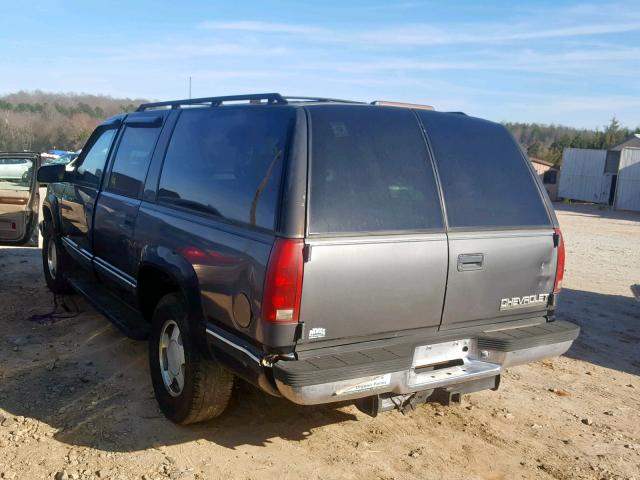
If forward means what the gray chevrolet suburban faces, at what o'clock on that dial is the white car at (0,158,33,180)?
The white car is roughly at 12 o'clock from the gray chevrolet suburban.

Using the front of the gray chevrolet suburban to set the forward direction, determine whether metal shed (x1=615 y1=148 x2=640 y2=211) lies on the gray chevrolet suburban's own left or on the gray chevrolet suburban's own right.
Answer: on the gray chevrolet suburban's own right

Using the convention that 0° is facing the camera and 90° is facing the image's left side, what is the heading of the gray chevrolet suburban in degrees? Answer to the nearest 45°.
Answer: approximately 135°

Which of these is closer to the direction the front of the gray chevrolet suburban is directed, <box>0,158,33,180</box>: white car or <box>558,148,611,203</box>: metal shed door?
the white car

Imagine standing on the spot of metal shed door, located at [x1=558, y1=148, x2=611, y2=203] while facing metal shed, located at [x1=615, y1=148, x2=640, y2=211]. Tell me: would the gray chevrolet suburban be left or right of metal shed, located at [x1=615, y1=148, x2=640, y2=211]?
right

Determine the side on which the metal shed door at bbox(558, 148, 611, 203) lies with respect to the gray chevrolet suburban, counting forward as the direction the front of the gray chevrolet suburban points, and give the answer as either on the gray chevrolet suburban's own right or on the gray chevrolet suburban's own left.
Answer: on the gray chevrolet suburban's own right
